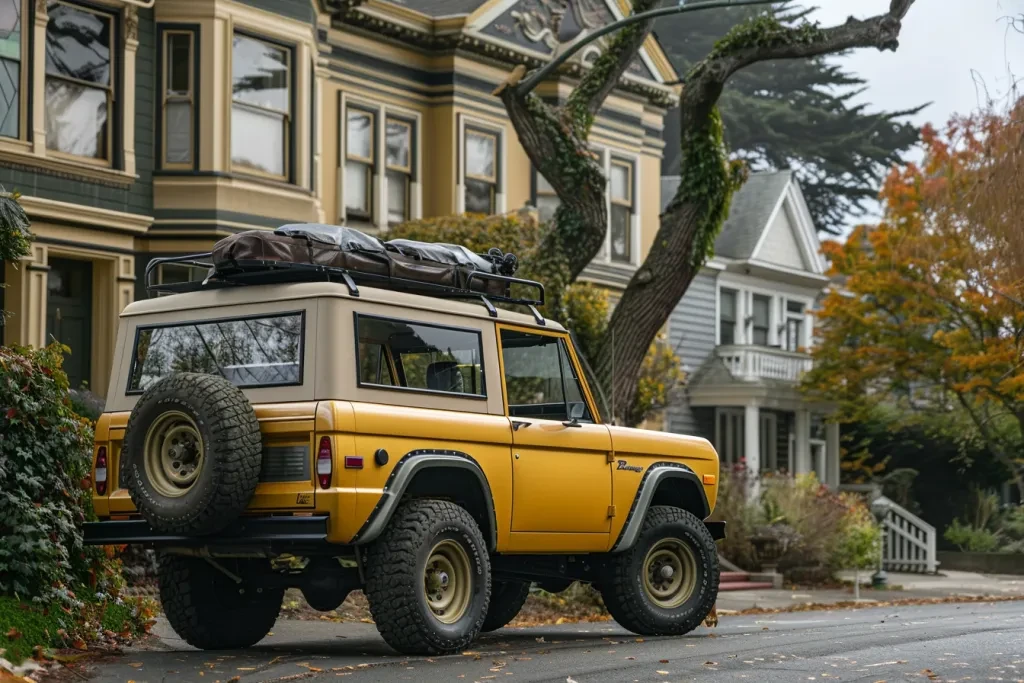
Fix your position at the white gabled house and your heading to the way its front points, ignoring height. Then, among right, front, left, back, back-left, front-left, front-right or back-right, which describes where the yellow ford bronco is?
front-right

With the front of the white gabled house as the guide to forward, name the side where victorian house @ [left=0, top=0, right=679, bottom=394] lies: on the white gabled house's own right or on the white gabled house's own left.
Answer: on the white gabled house's own right

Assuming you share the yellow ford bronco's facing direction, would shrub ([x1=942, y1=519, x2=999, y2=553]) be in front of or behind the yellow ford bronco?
in front

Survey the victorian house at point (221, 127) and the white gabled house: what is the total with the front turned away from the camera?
0

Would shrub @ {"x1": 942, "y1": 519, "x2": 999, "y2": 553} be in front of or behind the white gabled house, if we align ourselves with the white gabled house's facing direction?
in front

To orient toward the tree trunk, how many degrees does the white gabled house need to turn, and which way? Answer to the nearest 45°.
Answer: approximately 45° to its right

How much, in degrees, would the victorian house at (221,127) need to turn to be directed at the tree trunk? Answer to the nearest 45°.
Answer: approximately 45° to its left

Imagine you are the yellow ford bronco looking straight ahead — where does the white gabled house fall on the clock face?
The white gabled house is roughly at 11 o'clock from the yellow ford bronco.

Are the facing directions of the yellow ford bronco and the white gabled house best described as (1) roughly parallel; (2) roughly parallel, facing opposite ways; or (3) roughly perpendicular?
roughly perpendicular

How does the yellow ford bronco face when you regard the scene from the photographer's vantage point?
facing away from the viewer and to the right of the viewer
